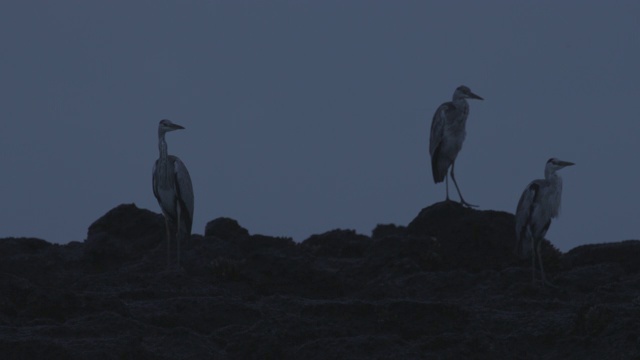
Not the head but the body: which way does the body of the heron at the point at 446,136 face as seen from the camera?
to the viewer's right

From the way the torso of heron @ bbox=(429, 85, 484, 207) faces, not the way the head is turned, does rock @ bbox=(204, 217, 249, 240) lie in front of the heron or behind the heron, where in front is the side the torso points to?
behind
